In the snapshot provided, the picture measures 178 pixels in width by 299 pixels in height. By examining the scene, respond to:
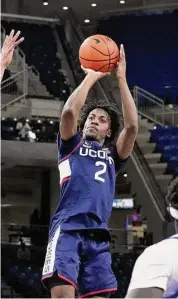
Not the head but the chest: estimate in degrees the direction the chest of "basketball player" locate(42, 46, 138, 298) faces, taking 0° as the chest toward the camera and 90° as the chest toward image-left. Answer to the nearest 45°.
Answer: approximately 315°

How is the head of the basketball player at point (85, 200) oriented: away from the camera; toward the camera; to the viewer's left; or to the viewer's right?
toward the camera

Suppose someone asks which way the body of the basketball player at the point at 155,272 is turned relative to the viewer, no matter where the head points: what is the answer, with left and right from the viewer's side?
facing away from the viewer and to the left of the viewer
